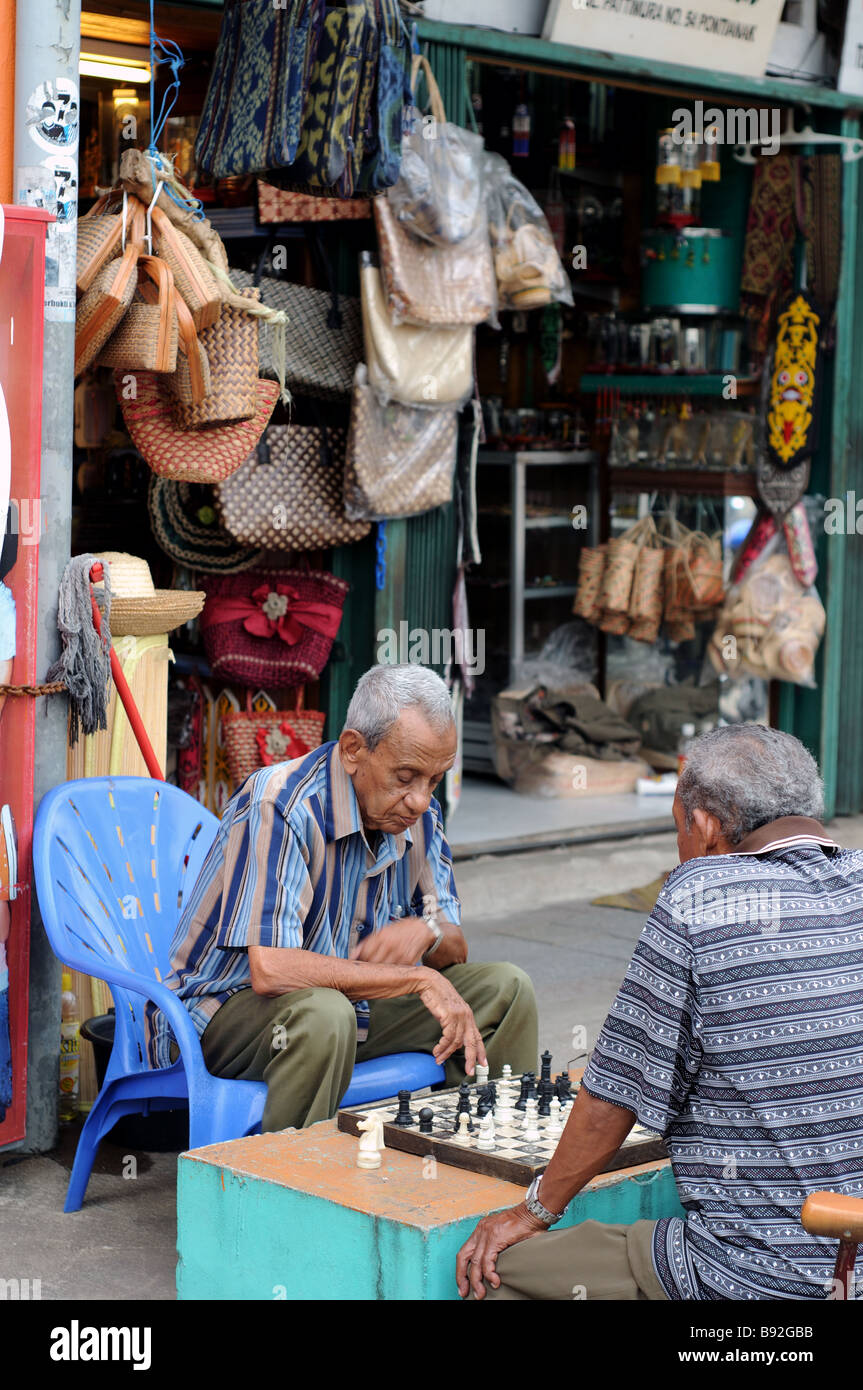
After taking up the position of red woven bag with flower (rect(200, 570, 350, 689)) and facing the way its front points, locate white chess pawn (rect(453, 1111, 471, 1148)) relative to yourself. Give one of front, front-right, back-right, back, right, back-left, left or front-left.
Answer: front

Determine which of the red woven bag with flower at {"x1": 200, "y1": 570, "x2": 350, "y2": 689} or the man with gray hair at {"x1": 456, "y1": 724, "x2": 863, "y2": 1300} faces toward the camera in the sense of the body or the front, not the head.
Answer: the red woven bag with flower

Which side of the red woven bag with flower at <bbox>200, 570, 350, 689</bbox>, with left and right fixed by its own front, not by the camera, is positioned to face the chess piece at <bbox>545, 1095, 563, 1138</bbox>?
front

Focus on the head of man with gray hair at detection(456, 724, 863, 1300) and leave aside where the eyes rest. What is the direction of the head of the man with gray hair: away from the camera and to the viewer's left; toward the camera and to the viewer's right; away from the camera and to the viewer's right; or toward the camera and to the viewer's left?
away from the camera and to the viewer's left

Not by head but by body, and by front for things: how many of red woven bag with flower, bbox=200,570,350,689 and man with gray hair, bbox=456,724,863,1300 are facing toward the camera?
1

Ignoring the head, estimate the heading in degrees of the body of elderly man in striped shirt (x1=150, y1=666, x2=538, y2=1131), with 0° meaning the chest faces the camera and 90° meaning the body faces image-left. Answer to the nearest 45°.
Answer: approximately 315°

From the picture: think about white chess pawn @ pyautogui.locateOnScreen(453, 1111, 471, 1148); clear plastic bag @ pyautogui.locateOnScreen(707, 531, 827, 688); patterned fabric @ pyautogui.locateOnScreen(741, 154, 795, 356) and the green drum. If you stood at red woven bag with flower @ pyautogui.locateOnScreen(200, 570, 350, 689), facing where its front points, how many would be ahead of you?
1

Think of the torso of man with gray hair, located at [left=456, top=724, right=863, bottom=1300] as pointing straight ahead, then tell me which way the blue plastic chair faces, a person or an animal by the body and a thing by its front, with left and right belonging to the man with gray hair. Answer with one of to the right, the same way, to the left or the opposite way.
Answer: the opposite way

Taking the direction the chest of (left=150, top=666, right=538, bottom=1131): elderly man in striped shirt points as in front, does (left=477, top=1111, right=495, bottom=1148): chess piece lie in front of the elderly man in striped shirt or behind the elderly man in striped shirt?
in front

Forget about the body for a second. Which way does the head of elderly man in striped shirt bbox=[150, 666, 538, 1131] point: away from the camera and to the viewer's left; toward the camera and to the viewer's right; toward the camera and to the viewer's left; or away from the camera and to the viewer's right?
toward the camera and to the viewer's right

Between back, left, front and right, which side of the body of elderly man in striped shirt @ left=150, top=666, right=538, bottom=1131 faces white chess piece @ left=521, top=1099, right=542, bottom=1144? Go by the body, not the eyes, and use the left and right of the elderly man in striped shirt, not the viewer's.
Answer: front

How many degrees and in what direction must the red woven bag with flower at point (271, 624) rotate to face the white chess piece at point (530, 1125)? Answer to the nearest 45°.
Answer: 0° — it already faces it

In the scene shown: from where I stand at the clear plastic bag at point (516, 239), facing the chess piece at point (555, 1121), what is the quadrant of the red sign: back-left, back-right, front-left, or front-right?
front-right
